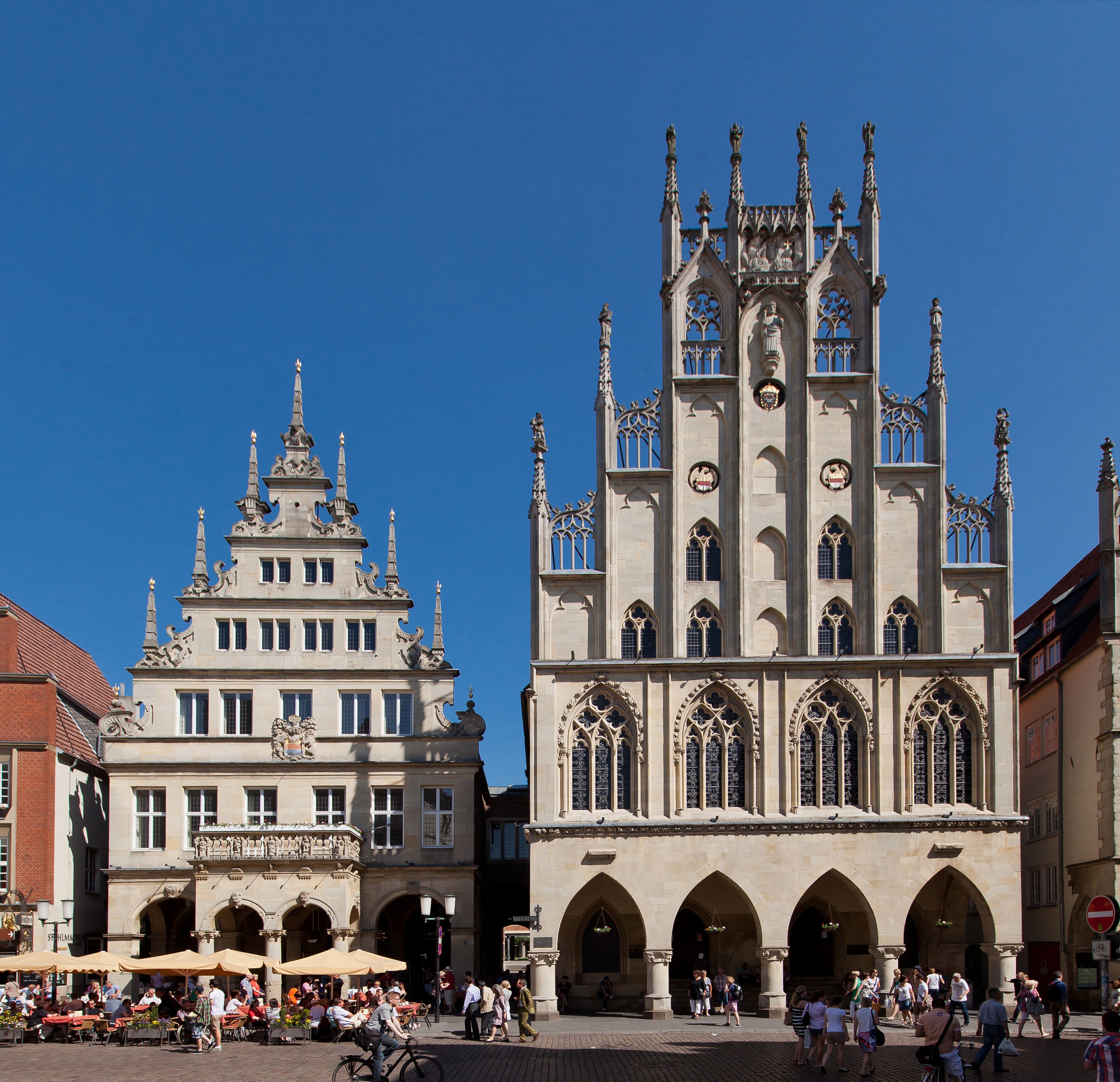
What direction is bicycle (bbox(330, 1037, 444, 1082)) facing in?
to the viewer's right

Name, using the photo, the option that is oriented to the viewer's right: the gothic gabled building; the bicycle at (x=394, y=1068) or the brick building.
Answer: the bicycle

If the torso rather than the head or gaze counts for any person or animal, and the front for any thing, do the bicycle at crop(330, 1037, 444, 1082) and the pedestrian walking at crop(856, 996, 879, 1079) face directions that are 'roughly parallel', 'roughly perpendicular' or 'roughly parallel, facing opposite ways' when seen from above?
roughly perpendicular

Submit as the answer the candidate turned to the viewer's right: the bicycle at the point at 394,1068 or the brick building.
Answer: the bicycle

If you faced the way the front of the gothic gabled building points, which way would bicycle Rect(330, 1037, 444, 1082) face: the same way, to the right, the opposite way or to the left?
to the left
